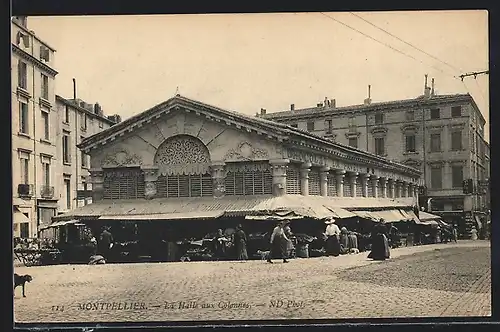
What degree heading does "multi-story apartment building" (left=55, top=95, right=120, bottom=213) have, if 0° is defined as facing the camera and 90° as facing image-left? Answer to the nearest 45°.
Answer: approximately 315°

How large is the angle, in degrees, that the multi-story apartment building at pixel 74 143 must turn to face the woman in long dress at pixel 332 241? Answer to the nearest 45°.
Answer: approximately 45° to its left

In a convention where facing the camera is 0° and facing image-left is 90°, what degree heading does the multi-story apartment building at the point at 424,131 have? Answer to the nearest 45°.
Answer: approximately 45°

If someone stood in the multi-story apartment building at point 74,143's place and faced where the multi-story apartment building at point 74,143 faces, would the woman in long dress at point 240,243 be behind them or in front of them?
in front

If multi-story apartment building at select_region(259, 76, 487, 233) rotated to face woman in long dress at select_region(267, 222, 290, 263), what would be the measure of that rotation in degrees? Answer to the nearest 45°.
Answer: approximately 45° to its right

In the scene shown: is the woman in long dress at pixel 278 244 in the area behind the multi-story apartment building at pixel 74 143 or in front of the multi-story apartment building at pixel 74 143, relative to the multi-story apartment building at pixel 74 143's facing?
in front

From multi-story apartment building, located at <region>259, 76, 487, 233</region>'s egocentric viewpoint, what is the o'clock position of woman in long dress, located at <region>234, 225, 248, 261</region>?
The woman in long dress is roughly at 1 o'clock from the multi-story apartment building.
